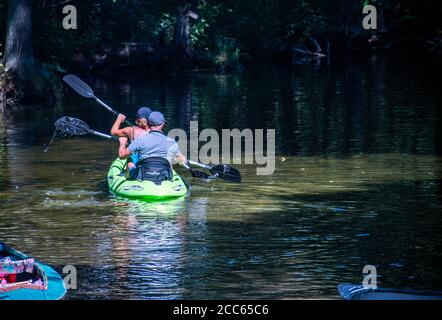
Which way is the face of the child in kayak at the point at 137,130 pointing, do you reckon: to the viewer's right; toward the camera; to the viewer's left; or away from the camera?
away from the camera

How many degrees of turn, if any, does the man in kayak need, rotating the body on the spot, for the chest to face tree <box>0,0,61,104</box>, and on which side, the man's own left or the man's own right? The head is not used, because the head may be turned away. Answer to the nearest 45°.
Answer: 0° — they already face it

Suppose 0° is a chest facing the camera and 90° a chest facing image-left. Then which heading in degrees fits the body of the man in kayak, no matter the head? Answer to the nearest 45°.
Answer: approximately 180°

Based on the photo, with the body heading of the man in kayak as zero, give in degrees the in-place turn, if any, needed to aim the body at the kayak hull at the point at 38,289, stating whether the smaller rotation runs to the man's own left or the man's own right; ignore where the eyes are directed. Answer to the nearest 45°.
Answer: approximately 180°
